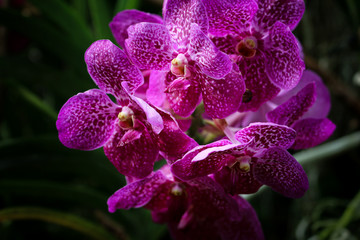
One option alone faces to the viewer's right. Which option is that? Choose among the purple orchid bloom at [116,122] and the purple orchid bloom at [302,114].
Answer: the purple orchid bloom at [302,114]

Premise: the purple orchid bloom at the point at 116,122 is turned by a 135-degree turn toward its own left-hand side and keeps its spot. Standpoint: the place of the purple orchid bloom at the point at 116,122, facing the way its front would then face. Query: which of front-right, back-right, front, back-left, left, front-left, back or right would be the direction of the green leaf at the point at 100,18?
left

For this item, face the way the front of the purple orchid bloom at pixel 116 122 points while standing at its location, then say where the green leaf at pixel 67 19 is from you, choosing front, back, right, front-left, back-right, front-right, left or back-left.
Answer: back-right

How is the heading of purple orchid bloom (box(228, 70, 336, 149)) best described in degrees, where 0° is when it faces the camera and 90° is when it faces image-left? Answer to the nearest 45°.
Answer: approximately 270°

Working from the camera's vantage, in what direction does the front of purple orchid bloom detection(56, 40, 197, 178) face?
facing the viewer and to the left of the viewer

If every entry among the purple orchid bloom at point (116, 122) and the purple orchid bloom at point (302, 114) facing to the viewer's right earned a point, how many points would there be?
1
